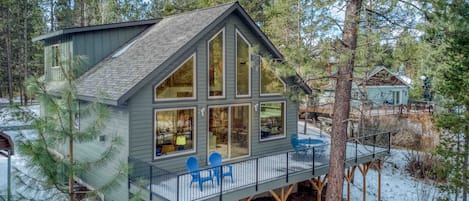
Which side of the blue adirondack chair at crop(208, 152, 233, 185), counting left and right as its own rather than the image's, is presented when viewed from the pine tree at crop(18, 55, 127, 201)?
right

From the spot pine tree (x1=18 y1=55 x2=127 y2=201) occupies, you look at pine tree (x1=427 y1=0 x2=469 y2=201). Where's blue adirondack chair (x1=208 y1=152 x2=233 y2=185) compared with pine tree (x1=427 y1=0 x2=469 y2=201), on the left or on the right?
left

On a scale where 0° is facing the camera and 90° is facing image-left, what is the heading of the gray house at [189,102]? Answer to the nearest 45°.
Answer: approximately 315°

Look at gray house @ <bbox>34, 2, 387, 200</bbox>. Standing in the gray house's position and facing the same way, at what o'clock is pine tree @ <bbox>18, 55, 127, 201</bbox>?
The pine tree is roughly at 2 o'clock from the gray house.

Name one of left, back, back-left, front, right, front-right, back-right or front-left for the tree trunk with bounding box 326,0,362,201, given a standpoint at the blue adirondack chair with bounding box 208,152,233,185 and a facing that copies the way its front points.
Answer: front-left

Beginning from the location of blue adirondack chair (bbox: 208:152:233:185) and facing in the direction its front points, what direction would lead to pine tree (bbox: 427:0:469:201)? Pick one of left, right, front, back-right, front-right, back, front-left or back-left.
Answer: front-left

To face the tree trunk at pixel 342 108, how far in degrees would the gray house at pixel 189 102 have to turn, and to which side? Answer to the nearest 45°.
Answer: approximately 45° to its left
